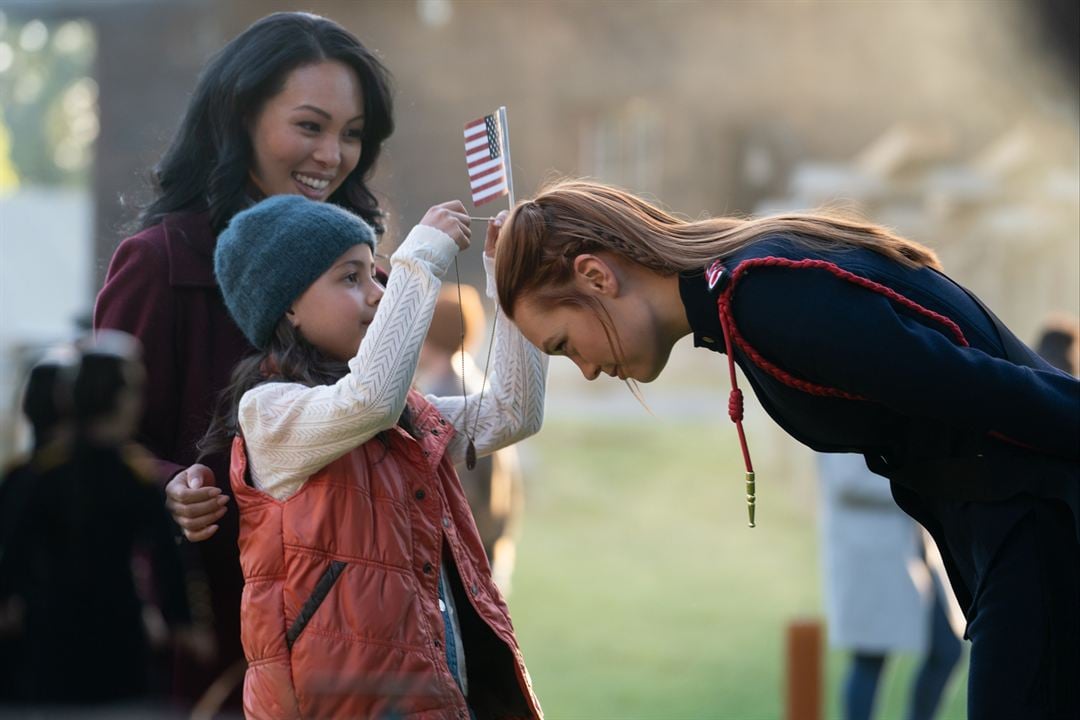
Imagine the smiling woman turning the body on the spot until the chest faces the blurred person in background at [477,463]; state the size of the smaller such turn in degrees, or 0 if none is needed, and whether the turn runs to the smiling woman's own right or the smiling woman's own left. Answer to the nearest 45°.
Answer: approximately 90° to the smiling woman's own left

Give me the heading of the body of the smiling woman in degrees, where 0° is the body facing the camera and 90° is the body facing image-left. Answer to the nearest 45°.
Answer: approximately 315°

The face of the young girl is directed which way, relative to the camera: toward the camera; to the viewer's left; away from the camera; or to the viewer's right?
to the viewer's right

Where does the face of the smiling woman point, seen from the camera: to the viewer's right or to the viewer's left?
to the viewer's right

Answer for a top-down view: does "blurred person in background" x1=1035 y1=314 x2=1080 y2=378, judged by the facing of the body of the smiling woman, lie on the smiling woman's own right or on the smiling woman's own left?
on the smiling woman's own left
